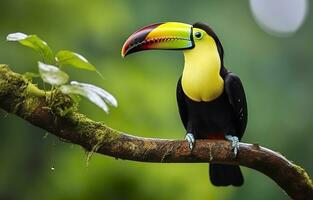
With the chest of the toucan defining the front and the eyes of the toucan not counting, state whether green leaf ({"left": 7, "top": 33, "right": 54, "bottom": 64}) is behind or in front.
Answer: in front
